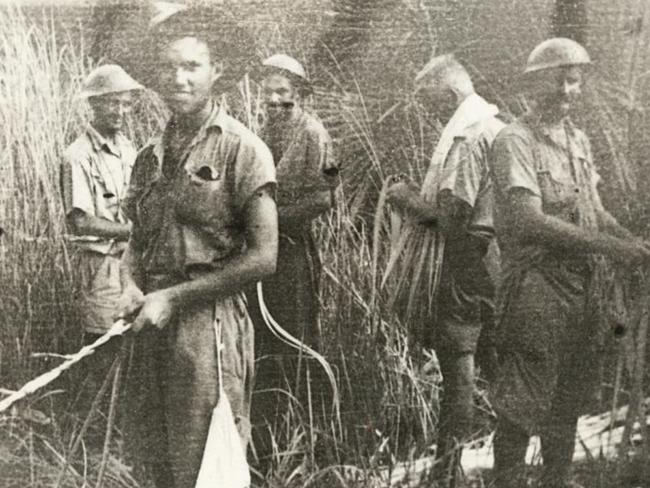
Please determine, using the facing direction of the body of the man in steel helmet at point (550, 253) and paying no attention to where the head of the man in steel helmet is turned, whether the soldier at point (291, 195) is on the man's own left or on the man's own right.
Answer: on the man's own right

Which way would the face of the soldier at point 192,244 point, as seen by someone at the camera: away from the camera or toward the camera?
toward the camera

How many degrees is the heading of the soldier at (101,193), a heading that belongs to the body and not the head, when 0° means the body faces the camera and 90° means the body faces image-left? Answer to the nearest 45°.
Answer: approximately 315°

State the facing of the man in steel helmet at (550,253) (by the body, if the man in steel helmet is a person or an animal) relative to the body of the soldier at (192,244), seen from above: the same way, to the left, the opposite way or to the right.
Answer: to the left

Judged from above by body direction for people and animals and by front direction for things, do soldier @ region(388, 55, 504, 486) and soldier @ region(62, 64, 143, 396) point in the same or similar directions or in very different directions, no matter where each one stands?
very different directions

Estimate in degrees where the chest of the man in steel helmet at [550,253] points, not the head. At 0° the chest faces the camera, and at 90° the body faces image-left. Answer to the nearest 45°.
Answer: approximately 315°

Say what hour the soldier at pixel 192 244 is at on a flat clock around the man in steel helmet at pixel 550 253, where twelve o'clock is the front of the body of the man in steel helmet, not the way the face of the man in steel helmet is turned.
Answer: The soldier is roughly at 4 o'clock from the man in steel helmet.

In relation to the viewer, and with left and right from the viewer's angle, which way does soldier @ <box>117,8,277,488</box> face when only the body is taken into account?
facing the viewer and to the left of the viewer

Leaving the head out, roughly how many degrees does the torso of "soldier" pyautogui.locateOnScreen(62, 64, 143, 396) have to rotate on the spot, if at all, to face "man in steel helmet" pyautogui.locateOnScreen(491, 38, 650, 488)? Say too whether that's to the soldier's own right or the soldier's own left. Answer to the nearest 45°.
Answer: approximately 45° to the soldier's own left
